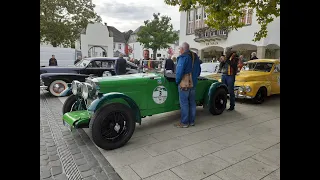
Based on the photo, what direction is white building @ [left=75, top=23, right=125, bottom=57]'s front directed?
toward the camera

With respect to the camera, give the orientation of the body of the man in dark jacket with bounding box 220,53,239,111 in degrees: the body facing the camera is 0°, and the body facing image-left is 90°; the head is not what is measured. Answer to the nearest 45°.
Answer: approximately 45°

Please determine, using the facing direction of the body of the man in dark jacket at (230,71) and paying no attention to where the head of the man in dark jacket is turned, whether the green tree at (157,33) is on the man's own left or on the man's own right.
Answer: on the man's own right

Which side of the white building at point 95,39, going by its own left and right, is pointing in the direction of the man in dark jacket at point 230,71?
front

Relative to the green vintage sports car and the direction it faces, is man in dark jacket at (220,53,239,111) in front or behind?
behind

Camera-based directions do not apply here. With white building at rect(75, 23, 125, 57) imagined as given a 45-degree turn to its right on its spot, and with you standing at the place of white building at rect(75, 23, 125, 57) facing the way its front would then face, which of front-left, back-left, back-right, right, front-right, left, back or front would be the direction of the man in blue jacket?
front-left

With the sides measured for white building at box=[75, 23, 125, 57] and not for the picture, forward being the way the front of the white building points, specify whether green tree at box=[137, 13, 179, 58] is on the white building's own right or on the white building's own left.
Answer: on the white building's own left

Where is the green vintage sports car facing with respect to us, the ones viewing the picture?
facing the viewer and to the left of the viewer

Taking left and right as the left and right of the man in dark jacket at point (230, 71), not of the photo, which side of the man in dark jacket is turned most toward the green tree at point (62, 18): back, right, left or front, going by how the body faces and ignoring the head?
right
